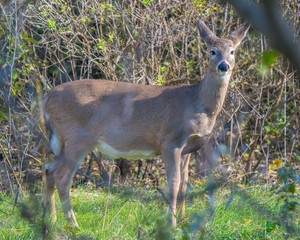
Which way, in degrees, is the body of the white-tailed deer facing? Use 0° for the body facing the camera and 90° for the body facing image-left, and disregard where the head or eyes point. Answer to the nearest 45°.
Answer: approximately 270°
